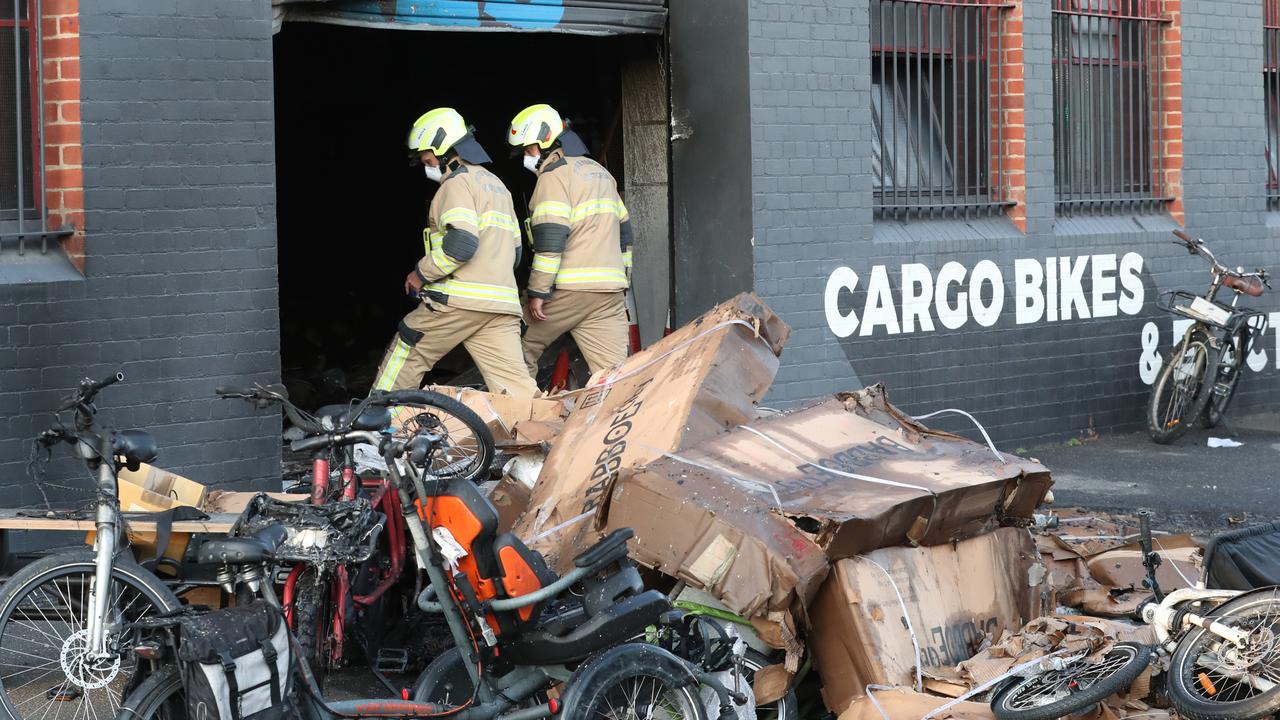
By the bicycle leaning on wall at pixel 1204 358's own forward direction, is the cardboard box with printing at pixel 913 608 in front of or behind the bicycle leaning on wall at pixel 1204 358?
in front

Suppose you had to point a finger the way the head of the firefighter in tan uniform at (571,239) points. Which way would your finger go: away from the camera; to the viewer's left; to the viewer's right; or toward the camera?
to the viewer's left

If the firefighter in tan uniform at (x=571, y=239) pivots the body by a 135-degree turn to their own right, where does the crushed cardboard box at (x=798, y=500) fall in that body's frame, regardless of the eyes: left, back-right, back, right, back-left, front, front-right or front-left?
right

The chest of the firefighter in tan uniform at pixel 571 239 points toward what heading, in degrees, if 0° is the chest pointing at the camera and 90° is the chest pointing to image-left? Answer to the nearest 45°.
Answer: approximately 135°

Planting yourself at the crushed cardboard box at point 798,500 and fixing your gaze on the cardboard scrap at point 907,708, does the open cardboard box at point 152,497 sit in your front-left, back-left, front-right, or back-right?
back-right

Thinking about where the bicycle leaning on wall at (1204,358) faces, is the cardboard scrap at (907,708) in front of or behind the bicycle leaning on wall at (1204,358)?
in front

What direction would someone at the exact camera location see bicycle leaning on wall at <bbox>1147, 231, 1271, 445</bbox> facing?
facing the viewer and to the left of the viewer

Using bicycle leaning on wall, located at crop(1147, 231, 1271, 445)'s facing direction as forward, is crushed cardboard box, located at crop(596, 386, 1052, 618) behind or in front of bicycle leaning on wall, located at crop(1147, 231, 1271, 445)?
in front

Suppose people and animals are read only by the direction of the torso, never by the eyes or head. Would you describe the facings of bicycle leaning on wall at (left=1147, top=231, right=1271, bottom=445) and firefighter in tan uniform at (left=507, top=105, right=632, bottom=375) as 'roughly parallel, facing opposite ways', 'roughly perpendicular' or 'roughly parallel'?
roughly perpendicular

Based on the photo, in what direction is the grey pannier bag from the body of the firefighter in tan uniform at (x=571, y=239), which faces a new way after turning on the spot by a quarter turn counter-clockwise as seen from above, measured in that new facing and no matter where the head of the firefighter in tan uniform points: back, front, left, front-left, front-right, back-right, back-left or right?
front-left

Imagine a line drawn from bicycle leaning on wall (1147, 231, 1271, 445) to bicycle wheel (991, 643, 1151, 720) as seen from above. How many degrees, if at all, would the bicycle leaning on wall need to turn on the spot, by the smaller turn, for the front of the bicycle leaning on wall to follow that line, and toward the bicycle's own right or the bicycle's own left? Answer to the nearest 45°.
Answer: approximately 45° to the bicycle's own left
